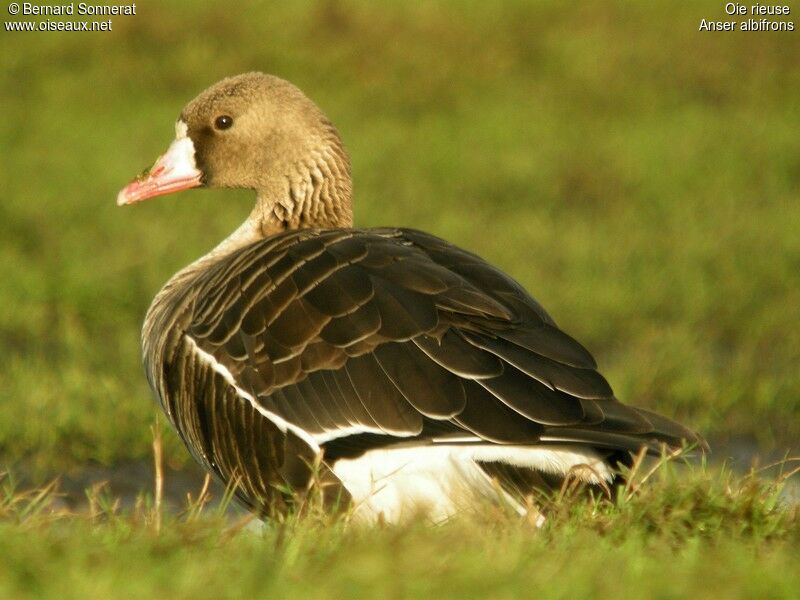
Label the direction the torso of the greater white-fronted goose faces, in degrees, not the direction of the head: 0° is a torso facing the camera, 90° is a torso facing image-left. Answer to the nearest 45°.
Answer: approximately 90°
